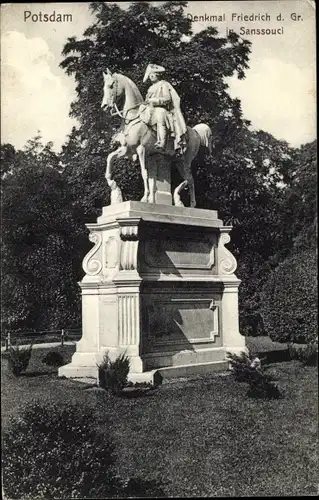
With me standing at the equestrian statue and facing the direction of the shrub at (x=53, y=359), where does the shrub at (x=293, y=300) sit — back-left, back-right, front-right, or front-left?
back-right

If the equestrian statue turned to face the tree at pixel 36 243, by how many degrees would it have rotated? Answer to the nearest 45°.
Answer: approximately 90° to its right

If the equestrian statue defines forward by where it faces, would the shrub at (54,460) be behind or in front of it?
in front

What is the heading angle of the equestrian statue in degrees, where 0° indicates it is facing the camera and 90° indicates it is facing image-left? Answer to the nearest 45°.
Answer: approximately 45°
